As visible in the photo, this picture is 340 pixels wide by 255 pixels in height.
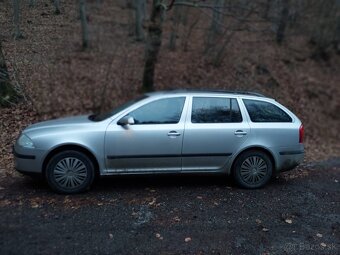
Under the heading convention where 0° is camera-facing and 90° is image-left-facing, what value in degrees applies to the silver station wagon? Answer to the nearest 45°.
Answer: approximately 90°
